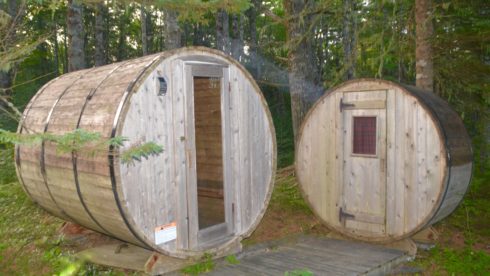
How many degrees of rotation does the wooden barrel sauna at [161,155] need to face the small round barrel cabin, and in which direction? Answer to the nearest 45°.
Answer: approximately 45° to its left
